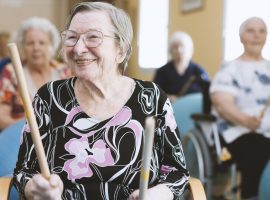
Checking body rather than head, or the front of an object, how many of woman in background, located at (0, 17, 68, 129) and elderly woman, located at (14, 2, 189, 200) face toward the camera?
2

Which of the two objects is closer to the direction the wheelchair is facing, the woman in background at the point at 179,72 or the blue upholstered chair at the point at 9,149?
the blue upholstered chair

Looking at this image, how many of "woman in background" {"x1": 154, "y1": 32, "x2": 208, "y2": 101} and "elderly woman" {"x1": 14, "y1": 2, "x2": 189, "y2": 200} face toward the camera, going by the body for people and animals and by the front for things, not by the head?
2
